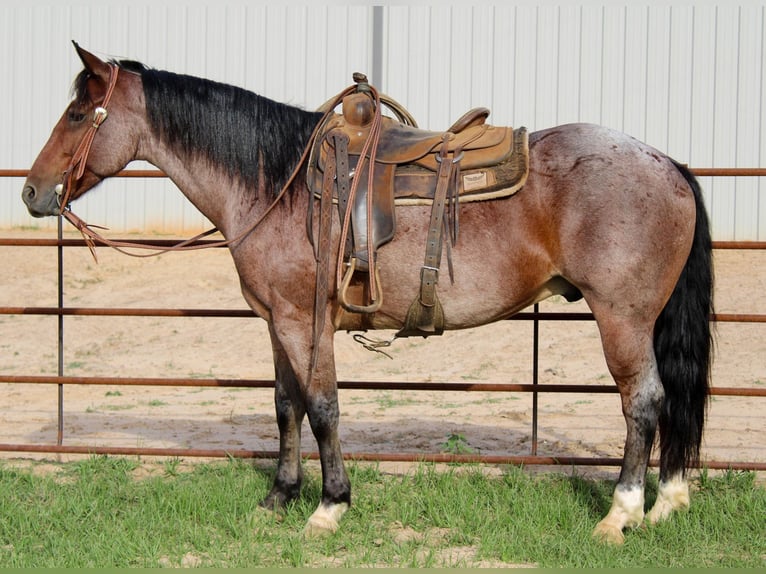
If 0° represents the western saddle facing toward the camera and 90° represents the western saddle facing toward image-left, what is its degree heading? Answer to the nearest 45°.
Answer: approximately 90°

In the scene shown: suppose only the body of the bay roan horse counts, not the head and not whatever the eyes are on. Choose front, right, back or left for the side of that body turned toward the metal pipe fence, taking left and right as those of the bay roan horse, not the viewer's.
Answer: right

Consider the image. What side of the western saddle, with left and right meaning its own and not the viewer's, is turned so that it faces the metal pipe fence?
right

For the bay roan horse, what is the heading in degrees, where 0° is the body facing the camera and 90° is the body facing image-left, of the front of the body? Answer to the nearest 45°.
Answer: approximately 90°
